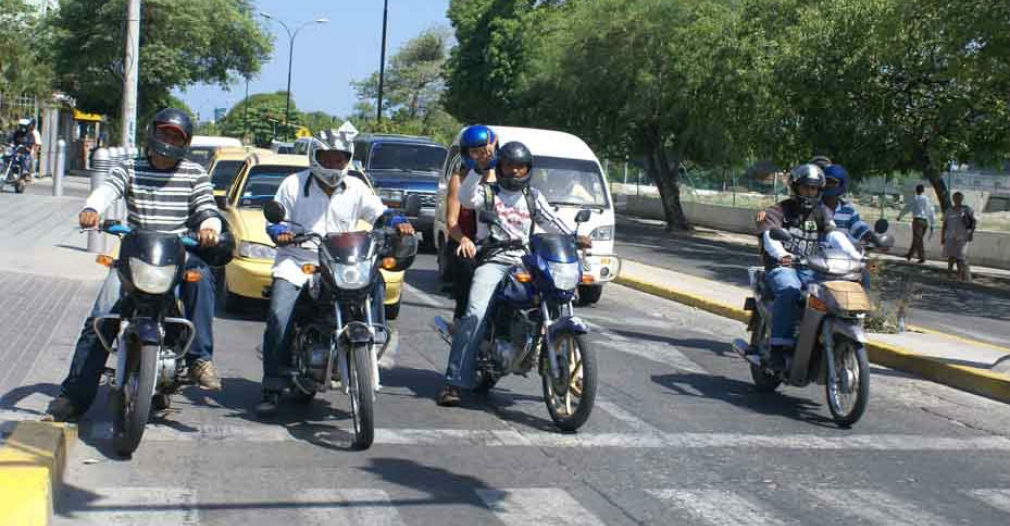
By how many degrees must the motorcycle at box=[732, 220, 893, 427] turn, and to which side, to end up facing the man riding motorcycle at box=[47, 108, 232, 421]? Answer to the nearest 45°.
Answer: approximately 90° to its right

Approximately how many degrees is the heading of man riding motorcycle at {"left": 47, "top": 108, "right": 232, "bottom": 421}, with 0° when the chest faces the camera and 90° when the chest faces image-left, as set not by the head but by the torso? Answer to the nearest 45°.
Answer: approximately 0°

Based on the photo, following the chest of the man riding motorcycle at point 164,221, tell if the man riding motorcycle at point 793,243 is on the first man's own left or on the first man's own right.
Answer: on the first man's own left

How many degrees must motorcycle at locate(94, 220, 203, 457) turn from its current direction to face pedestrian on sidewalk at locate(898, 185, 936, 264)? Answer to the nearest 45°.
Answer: approximately 135° to its left

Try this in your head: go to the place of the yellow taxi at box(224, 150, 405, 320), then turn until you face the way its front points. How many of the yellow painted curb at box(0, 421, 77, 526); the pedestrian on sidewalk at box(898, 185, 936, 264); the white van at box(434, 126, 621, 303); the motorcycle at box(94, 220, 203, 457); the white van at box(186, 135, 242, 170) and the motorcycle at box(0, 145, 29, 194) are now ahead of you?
2

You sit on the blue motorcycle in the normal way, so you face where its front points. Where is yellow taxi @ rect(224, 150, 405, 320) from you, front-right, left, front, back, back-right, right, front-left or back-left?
back

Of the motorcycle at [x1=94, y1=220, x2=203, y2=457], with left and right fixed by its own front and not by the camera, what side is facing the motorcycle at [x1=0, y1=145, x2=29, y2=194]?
back

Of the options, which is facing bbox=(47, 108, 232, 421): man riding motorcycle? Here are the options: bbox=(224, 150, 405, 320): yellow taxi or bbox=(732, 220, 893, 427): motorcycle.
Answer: the yellow taxi

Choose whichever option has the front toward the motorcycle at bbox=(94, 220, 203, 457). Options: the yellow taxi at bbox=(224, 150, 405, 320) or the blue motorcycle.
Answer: the yellow taxi

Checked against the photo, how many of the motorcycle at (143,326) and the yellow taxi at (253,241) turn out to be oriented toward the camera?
2

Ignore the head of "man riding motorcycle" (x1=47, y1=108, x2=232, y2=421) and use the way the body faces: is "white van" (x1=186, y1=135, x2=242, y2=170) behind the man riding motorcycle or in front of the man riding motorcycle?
behind

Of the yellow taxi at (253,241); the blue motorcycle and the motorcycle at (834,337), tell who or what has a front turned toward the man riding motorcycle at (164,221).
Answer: the yellow taxi

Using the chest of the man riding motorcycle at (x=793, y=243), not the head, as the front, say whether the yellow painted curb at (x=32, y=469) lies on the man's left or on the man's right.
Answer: on the man's right

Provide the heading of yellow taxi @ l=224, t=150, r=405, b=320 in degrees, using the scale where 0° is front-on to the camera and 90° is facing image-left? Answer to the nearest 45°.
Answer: approximately 0°
